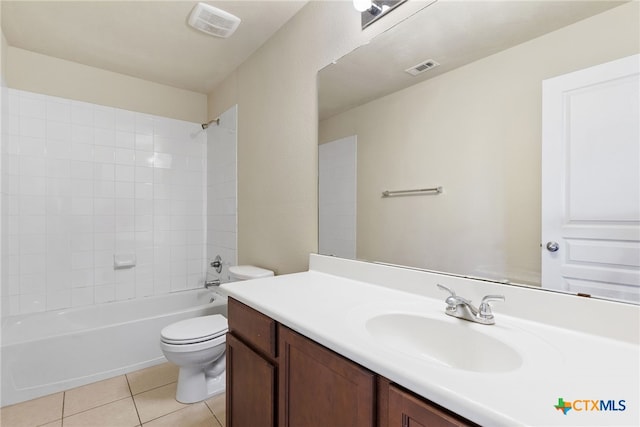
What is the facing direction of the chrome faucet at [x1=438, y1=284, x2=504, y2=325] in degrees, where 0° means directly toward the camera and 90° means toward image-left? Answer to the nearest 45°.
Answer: approximately 45°

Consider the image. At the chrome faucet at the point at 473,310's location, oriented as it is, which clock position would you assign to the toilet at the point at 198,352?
The toilet is roughly at 2 o'clock from the chrome faucet.

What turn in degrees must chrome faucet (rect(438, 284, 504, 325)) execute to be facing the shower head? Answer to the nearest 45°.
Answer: approximately 90° to its right

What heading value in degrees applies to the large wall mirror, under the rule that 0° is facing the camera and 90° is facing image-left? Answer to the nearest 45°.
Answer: approximately 45°

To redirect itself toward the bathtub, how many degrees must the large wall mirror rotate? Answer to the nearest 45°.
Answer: approximately 45° to its right

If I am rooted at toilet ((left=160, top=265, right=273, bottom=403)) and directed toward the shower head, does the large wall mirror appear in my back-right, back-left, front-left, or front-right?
back-right
